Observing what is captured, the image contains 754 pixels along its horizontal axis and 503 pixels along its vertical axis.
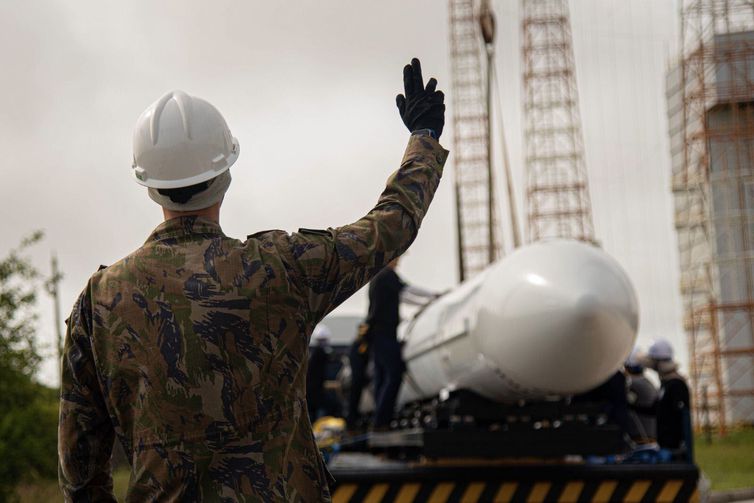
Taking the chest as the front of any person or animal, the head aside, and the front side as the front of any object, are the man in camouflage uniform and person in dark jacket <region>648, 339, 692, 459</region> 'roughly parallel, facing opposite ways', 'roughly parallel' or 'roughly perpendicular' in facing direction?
roughly perpendicular

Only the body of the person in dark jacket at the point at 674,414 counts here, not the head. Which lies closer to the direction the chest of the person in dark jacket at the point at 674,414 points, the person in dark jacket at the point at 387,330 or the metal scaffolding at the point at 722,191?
the person in dark jacket

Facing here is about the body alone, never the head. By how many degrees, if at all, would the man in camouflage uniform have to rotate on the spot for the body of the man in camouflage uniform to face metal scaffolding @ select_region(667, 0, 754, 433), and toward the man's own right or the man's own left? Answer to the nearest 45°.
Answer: approximately 45° to the man's own right

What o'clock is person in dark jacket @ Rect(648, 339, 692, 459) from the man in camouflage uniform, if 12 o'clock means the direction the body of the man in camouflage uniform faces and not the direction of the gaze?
The person in dark jacket is roughly at 1 o'clock from the man in camouflage uniform.

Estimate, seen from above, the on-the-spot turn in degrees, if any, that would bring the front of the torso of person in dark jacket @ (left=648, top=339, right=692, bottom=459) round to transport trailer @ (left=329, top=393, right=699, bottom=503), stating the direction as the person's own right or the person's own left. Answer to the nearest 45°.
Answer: approximately 45° to the person's own left

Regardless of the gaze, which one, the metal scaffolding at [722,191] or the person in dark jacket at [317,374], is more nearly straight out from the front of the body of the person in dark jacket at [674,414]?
the person in dark jacket

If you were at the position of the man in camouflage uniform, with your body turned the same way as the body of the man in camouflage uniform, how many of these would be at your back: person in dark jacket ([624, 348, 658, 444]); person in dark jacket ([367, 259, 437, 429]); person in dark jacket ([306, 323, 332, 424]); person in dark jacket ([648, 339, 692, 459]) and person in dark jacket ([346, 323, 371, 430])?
0

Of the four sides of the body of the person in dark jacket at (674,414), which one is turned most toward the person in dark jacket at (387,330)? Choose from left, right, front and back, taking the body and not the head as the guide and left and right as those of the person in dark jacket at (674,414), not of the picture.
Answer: front

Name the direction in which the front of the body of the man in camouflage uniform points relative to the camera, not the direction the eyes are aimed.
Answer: away from the camera

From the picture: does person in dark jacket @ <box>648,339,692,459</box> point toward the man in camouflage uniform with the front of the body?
no

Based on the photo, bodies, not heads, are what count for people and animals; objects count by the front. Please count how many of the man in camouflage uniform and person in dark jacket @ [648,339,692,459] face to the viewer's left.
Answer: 1

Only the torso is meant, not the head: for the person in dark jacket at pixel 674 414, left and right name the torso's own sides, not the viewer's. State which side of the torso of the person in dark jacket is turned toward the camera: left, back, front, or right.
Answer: left

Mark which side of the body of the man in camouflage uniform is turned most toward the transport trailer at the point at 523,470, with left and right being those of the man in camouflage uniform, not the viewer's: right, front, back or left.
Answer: front

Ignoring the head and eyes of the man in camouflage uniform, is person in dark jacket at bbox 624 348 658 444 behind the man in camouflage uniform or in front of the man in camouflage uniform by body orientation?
in front

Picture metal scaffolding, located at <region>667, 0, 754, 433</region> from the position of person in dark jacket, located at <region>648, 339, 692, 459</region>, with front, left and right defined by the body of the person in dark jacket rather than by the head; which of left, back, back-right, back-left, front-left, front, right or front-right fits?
right
